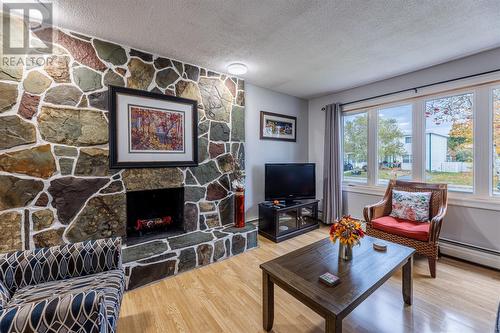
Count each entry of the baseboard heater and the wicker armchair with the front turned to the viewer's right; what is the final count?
0

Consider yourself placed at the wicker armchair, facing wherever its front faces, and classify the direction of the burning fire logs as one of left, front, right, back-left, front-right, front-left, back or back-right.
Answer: front

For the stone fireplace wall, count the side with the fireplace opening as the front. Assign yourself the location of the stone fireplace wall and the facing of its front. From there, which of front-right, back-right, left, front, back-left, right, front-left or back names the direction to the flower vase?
front

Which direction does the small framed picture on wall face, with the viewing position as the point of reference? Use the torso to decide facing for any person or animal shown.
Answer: facing the viewer and to the right of the viewer

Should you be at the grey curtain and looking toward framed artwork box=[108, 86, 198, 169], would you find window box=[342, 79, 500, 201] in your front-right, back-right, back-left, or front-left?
back-left

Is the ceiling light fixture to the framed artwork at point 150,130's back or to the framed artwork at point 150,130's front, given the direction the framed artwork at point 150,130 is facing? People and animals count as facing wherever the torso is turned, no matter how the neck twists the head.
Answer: to the front

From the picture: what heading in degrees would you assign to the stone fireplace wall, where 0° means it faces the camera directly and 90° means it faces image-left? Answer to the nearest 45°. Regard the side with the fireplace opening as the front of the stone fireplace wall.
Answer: approximately 315°

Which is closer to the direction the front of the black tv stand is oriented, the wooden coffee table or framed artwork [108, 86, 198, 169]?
the wooden coffee table

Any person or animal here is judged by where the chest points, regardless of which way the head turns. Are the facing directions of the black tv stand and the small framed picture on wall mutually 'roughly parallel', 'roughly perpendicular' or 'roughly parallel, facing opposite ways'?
roughly parallel

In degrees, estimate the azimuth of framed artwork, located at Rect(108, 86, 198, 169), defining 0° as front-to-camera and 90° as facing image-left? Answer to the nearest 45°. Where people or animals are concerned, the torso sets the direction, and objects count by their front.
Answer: approximately 315°

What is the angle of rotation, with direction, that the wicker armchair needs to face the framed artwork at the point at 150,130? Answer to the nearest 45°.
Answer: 0° — it already faces it

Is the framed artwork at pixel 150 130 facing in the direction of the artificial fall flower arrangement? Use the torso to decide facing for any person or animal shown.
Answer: yes

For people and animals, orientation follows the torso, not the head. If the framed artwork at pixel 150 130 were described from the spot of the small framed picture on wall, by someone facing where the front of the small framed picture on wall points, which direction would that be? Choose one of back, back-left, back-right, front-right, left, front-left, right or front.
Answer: right

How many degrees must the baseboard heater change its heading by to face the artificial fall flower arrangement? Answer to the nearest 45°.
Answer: approximately 45° to its left
